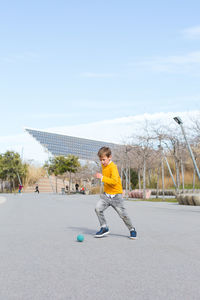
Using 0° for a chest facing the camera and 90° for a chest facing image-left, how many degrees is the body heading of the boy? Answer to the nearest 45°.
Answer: approximately 45°
